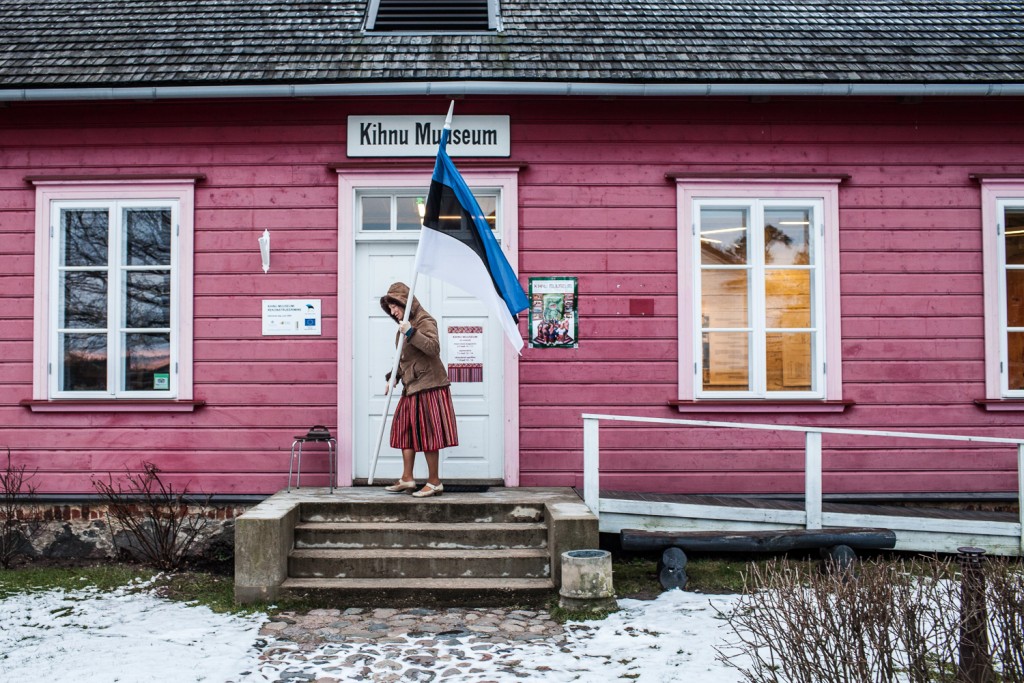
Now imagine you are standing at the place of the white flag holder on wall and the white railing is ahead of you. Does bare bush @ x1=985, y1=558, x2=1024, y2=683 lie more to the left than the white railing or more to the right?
right

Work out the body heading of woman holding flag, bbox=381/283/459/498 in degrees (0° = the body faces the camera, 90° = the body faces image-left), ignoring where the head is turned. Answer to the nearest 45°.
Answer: approximately 90°

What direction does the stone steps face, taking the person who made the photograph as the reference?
facing the viewer

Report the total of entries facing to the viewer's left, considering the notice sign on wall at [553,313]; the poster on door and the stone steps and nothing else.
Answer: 0

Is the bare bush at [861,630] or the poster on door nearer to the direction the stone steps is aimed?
the bare bush

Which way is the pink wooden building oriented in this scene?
toward the camera

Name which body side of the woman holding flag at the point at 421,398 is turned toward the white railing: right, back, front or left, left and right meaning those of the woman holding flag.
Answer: back

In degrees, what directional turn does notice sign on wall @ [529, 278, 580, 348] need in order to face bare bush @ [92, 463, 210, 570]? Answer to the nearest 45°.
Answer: approximately 90° to its right

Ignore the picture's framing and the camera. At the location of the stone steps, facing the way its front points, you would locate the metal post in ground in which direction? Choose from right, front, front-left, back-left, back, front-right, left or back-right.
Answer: front-left

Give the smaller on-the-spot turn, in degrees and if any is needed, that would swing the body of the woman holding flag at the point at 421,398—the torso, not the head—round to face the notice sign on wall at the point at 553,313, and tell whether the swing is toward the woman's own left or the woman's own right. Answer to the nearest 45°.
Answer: approximately 135° to the woman's own right

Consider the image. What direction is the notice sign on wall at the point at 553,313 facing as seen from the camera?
toward the camera

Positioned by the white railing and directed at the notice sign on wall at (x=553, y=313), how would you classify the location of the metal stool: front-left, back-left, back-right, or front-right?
front-left
